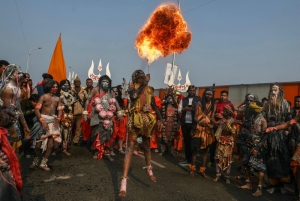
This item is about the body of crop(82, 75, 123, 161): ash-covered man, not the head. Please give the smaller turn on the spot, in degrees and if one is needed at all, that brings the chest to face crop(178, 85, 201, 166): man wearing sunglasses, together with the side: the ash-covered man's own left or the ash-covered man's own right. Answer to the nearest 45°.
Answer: approximately 90° to the ash-covered man's own left

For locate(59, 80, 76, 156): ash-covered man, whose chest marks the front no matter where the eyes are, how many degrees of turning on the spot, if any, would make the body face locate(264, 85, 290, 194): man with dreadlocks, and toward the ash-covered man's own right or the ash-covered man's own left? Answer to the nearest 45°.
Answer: approximately 45° to the ash-covered man's own left

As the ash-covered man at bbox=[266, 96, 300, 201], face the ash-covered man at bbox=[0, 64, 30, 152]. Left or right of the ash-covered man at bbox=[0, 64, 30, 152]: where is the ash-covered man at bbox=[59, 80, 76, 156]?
right

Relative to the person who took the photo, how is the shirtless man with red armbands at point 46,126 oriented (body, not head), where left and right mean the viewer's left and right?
facing the viewer and to the right of the viewer

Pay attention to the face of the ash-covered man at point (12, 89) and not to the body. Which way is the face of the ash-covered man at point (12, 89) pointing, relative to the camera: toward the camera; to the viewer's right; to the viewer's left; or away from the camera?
to the viewer's right

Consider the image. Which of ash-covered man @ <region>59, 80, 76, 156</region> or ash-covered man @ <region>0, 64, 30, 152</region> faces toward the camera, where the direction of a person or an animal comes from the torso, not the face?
ash-covered man @ <region>59, 80, 76, 156</region>

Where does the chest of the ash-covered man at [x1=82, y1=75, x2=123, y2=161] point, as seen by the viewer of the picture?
toward the camera

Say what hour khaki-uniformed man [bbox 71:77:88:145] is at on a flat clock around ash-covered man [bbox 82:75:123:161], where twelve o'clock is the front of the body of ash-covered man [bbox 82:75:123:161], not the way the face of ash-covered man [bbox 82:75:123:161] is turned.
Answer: khaki-uniformed man [bbox 71:77:88:145] is roughly at 5 o'clock from ash-covered man [bbox 82:75:123:161].

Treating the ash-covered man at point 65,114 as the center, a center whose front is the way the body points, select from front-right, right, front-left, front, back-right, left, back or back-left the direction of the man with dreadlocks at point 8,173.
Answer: front

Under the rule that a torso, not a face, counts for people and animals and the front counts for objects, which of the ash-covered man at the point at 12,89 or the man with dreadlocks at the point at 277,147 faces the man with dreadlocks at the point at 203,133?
the ash-covered man

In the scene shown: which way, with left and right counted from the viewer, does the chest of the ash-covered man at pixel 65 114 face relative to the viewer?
facing the viewer

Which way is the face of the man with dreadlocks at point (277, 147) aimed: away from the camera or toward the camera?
toward the camera

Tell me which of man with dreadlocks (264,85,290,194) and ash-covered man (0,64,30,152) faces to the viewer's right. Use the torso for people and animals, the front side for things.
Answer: the ash-covered man
